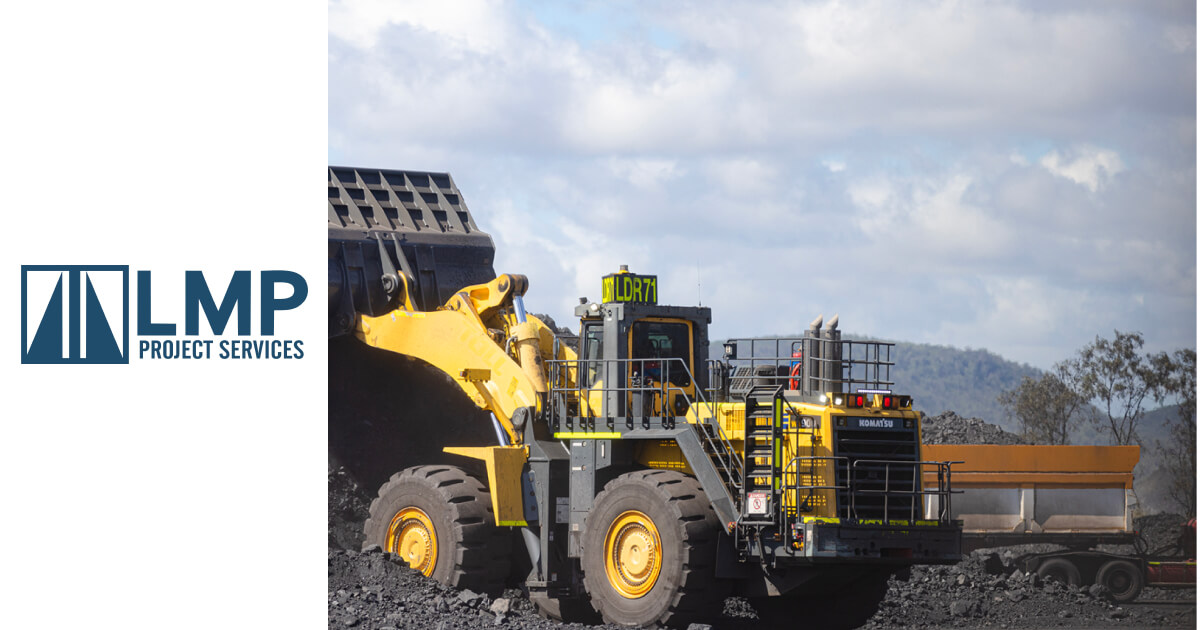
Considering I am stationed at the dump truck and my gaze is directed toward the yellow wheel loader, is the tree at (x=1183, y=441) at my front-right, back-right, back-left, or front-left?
back-right

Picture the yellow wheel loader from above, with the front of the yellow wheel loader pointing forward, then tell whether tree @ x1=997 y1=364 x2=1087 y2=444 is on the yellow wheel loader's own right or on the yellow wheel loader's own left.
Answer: on the yellow wheel loader's own right

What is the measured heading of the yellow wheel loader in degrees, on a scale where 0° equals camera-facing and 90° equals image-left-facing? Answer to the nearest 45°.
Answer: approximately 135°

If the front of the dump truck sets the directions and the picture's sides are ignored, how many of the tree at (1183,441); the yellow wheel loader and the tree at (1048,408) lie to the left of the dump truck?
2

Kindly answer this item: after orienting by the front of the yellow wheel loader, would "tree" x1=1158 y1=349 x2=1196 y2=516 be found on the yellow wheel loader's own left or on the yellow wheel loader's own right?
on the yellow wheel loader's own right
